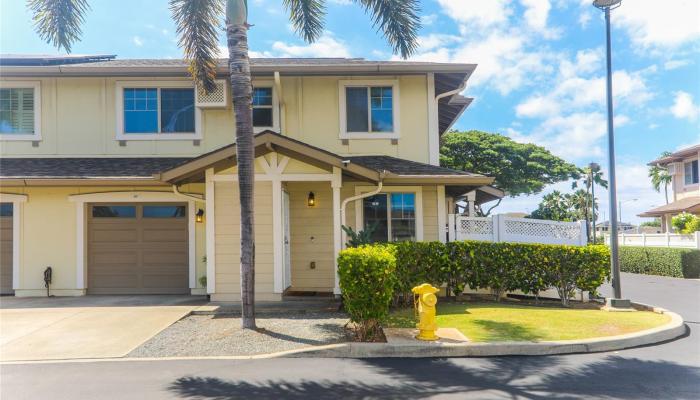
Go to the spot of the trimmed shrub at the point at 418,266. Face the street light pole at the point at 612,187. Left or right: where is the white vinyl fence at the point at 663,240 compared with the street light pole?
left

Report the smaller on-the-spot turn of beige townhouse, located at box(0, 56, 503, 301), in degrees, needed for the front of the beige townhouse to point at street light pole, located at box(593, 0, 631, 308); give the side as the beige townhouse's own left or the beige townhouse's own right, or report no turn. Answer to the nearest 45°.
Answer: approximately 90° to the beige townhouse's own left

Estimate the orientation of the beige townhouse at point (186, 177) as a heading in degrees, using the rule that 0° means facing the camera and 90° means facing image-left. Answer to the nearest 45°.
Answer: approximately 0°

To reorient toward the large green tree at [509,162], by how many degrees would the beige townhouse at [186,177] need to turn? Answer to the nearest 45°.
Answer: approximately 135° to its left

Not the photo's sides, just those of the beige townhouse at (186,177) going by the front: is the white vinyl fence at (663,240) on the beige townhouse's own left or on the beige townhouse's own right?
on the beige townhouse's own left

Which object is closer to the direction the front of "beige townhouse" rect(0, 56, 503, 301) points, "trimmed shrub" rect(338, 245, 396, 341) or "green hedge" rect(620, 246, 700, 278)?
the trimmed shrub

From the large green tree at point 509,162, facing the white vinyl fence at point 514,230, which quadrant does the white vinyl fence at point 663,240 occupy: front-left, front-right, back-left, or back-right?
front-left

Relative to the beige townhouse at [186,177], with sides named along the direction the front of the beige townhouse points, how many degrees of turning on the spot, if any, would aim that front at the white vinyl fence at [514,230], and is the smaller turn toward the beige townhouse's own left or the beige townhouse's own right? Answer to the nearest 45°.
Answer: approximately 90° to the beige townhouse's own left
